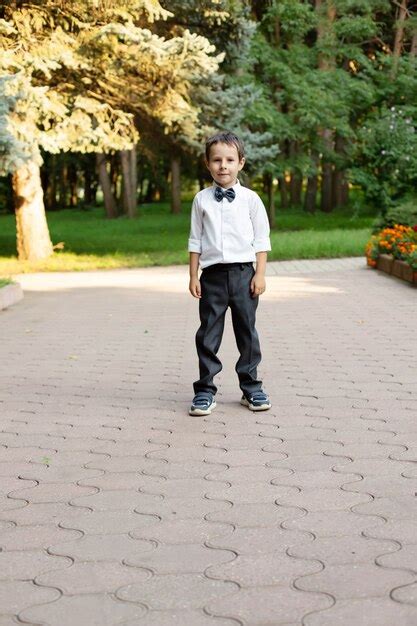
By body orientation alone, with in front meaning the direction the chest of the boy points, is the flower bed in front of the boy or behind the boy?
behind

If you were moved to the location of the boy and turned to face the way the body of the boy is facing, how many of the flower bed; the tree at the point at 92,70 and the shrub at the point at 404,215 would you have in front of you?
0

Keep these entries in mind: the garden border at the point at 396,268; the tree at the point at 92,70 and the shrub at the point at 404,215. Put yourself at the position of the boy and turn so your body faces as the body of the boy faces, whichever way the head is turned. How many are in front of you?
0

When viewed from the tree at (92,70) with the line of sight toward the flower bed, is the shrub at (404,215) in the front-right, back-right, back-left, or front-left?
front-left

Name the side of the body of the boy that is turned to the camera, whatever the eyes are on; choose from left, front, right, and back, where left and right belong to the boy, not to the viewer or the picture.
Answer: front

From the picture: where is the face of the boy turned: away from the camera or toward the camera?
toward the camera

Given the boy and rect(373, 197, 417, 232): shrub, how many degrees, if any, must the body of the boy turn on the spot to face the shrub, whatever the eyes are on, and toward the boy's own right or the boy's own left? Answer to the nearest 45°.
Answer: approximately 180°

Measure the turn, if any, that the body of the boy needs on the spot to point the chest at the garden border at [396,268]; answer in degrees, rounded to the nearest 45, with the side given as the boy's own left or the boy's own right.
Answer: approximately 180°
